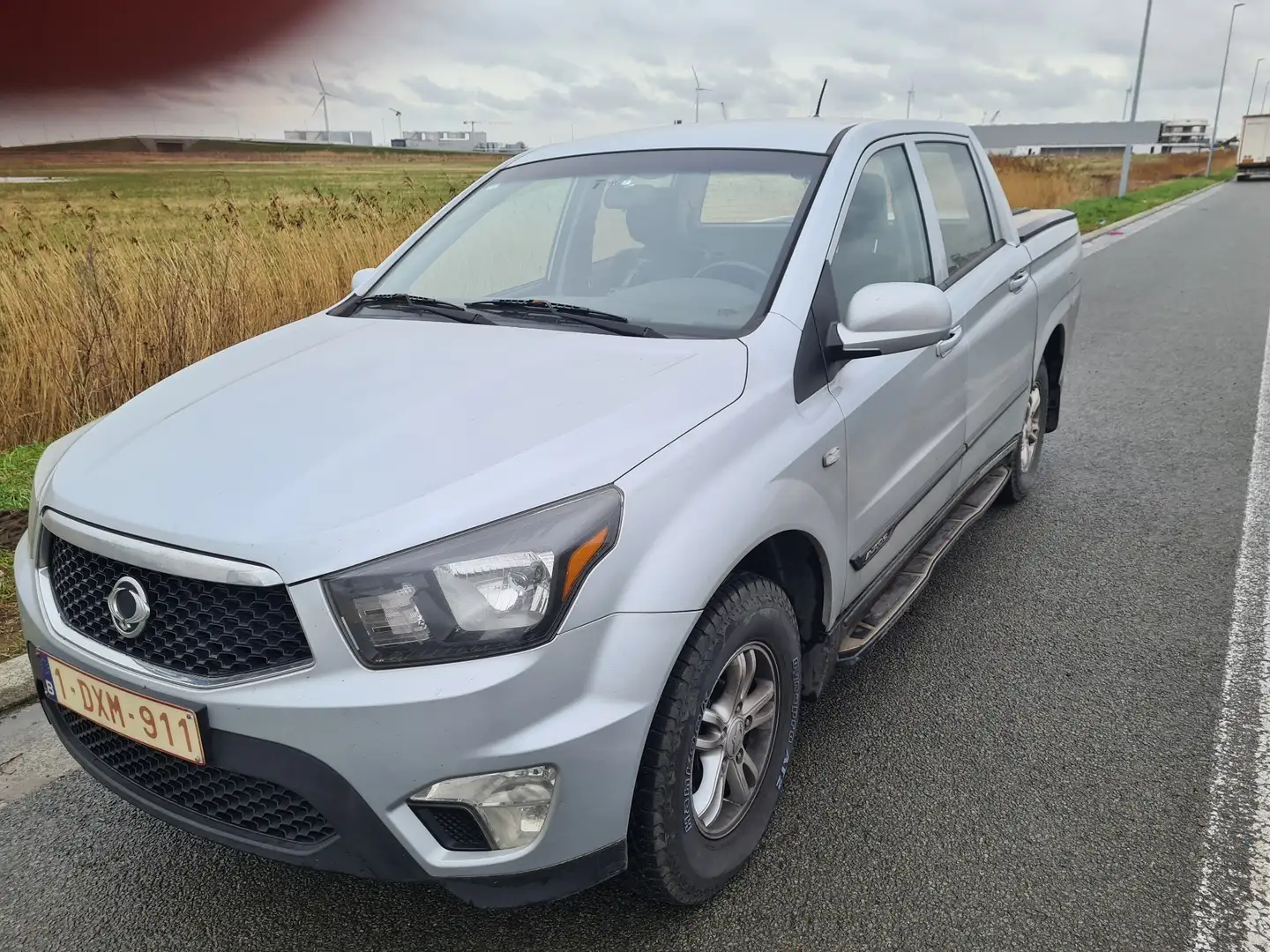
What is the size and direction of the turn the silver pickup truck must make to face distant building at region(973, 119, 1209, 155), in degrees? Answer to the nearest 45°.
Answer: approximately 180°

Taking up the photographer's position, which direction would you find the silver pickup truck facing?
facing the viewer and to the left of the viewer

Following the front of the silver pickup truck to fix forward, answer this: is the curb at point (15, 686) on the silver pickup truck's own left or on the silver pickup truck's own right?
on the silver pickup truck's own right

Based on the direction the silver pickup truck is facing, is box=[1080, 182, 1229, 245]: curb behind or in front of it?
behind

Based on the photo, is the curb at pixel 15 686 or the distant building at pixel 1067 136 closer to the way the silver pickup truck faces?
the curb
